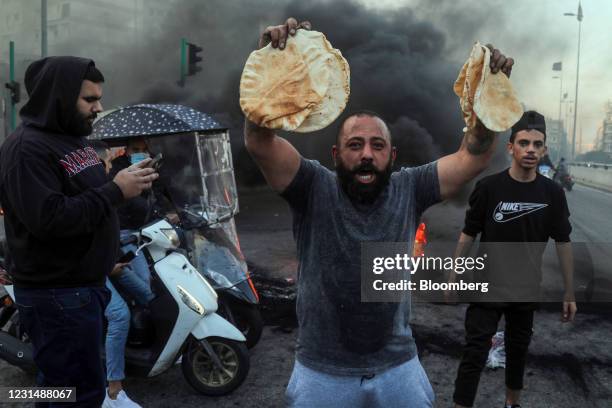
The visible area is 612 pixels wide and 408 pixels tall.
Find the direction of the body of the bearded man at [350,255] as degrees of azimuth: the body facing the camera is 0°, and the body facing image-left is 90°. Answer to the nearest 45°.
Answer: approximately 0°

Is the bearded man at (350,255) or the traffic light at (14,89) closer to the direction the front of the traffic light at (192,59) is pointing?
the bearded man

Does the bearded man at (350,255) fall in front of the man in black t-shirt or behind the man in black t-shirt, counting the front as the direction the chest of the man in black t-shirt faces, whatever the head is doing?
in front

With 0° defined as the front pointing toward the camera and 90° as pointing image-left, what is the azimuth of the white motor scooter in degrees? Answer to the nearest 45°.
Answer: approximately 315°

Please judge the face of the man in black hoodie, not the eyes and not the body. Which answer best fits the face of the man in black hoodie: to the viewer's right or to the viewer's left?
to the viewer's right

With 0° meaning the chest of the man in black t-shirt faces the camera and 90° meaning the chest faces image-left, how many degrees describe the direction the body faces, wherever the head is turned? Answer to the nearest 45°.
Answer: approximately 0°

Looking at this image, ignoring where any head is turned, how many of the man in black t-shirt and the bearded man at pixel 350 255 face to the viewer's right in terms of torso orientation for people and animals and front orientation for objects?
0
